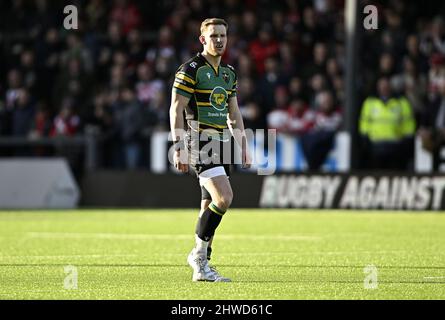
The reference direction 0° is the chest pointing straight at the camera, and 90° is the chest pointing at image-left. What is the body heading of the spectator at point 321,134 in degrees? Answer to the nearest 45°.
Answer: approximately 45°

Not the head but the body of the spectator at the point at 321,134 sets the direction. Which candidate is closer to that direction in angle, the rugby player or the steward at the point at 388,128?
the rugby player

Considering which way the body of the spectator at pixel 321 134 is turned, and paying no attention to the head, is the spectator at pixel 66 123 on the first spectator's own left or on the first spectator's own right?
on the first spectator's own right

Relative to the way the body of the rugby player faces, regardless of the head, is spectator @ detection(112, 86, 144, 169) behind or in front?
behind

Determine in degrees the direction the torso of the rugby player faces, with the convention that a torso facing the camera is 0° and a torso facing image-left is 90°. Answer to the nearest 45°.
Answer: approximately 315°

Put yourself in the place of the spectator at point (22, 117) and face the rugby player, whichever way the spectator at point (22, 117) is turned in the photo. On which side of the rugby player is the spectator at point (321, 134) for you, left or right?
left
